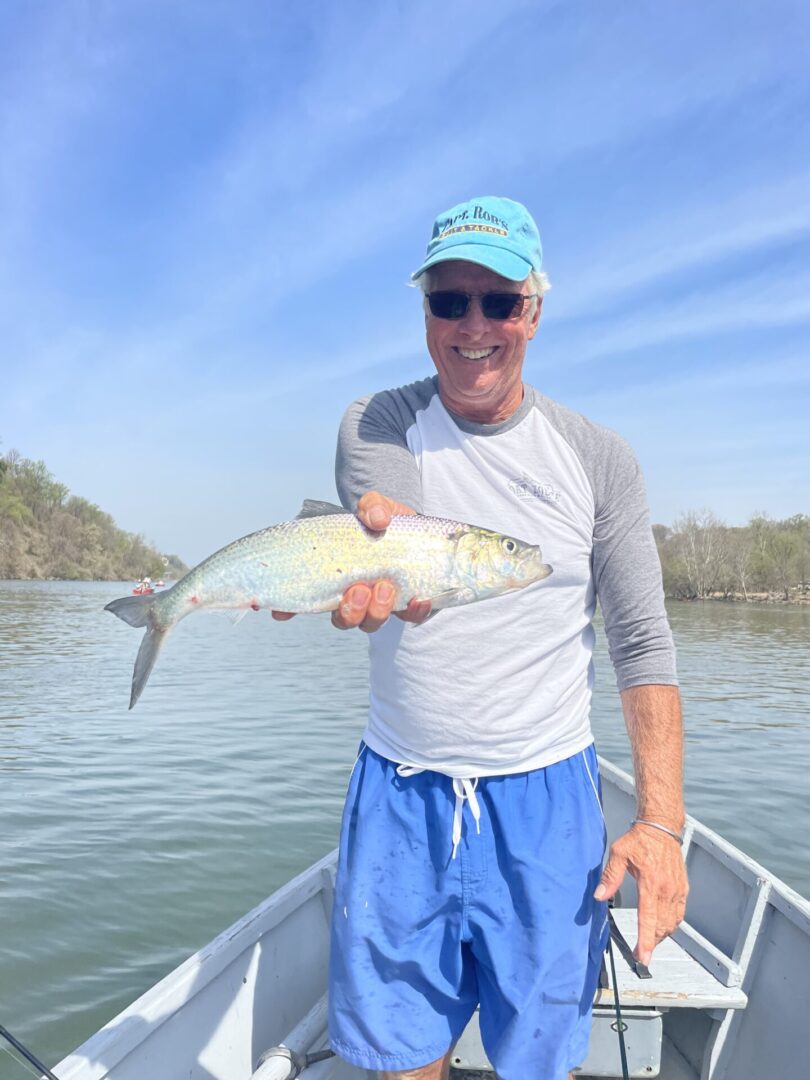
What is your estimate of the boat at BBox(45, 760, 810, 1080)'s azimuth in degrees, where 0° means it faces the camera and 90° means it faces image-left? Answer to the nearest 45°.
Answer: approximately 180°

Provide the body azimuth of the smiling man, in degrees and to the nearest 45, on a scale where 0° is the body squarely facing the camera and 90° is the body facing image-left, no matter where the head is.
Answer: approximately 0°
